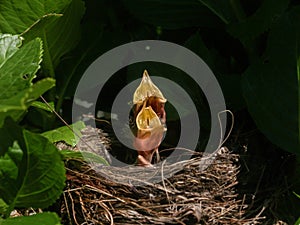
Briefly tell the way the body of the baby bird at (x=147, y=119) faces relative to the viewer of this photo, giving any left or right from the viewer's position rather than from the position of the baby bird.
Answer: facing the viewer
